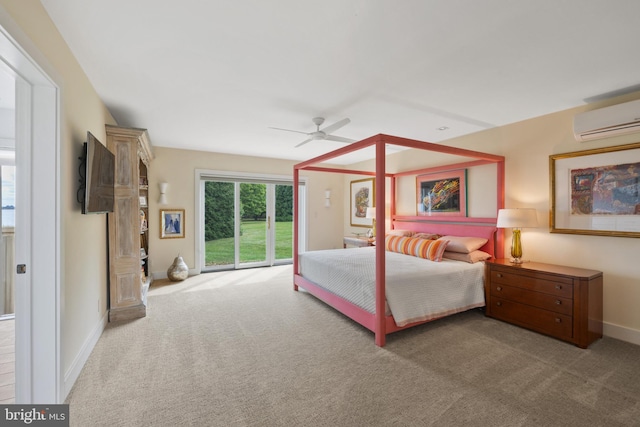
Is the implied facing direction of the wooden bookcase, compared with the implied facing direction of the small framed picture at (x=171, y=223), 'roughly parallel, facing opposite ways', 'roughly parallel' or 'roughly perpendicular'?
roughly perpendicular

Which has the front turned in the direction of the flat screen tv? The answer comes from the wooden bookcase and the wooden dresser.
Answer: the wooden dresser

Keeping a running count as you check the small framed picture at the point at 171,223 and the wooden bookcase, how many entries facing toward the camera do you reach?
1

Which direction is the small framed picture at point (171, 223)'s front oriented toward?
toward the camera

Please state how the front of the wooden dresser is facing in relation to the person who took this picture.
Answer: facing the viewer and to the left of the viewer

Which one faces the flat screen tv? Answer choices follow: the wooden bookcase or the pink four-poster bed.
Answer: the pink four-poster bed

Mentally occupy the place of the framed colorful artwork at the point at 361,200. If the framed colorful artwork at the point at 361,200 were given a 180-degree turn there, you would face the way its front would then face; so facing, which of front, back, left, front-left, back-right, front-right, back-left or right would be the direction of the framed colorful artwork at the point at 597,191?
right

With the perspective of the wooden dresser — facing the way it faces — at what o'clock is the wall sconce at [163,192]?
The wall sconce is roughly at 1 o'clock from the wooden dresser.

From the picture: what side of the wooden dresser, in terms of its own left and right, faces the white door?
front

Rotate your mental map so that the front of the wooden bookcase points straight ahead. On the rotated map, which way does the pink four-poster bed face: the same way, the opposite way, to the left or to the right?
the opposite way

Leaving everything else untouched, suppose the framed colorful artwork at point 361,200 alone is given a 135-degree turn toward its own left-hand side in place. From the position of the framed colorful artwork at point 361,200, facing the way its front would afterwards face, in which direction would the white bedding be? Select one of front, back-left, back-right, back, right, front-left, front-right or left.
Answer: right

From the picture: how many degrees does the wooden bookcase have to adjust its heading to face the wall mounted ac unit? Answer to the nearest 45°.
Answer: approximately 45° to its right

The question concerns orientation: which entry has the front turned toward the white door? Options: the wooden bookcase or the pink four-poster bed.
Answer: the pink four-poster bed

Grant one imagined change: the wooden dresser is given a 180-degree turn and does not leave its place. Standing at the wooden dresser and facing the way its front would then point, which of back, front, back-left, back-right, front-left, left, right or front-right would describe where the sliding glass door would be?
back-left

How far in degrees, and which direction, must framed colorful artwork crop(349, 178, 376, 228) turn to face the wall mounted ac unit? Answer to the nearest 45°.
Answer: approximately 90° to its left

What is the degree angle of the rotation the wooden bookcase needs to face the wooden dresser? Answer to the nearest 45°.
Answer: approximately 45° to its right

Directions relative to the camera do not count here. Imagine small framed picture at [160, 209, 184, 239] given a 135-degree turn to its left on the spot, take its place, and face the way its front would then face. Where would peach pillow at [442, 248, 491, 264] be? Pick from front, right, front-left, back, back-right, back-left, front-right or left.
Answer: right

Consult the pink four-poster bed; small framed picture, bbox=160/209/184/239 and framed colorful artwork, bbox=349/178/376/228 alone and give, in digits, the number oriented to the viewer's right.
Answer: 0

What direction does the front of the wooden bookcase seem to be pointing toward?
to the viewer's right

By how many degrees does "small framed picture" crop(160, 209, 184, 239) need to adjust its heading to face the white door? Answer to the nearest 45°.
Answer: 0° — it already faces it
